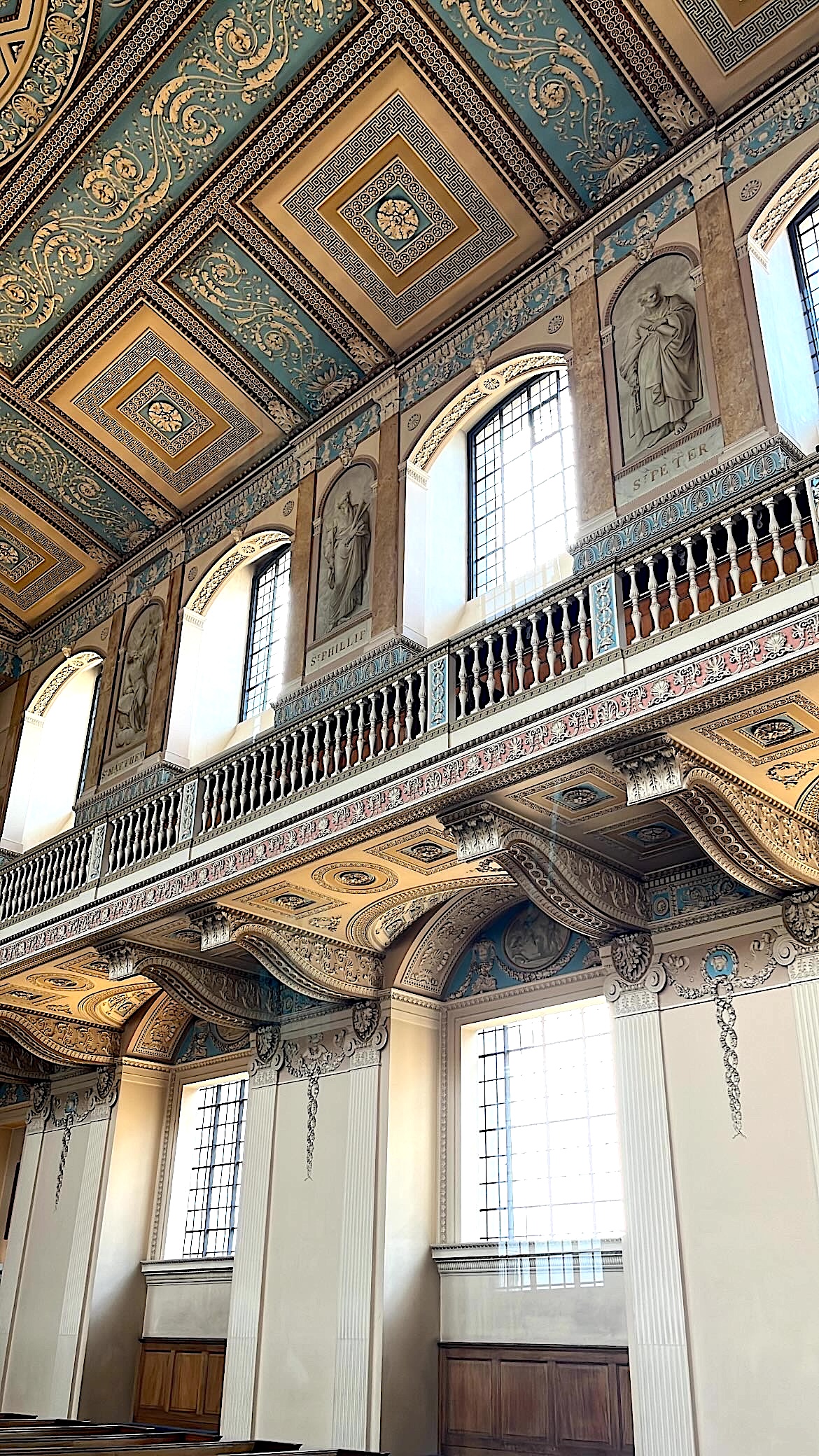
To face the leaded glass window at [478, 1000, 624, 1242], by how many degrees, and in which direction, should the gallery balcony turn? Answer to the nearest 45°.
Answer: approximately 135° to its right
